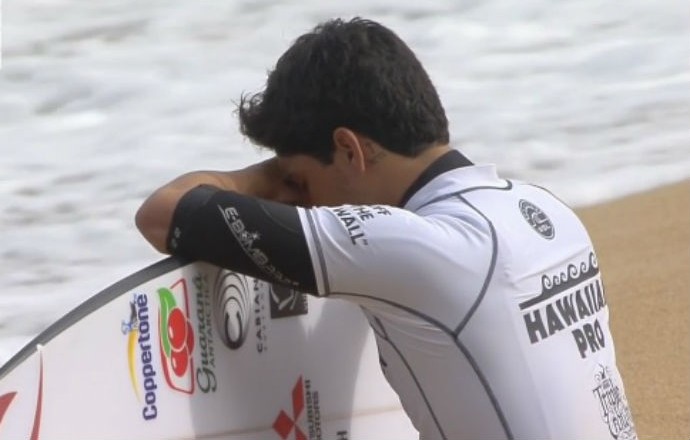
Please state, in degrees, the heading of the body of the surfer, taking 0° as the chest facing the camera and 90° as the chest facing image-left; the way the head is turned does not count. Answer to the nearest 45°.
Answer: approximately 135°
